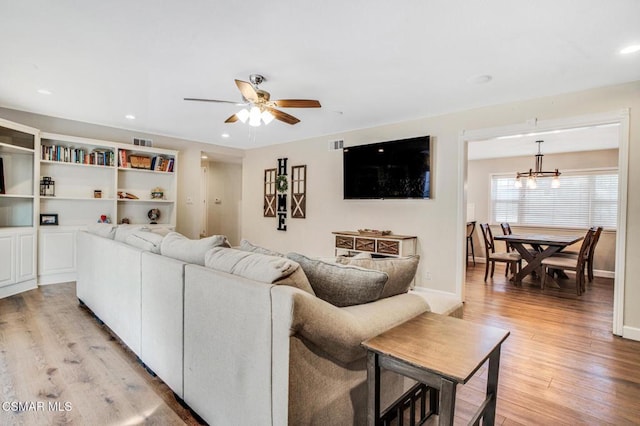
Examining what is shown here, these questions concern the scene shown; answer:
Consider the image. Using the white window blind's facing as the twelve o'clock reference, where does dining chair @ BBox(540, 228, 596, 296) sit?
The dining chair is roughly at 12 o'clock from the white window blind.

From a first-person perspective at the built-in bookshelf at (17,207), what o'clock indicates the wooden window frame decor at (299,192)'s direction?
The wooden window frame decor is roughly at 11 o'clock from the built-in bookshelf.

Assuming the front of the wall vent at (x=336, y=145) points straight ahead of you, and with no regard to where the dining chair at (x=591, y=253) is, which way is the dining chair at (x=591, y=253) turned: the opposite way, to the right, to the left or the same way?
to the right

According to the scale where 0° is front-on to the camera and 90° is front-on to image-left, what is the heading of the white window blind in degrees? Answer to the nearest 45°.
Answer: approximately 0°

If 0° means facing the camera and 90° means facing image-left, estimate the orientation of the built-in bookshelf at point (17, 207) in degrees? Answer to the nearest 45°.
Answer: approximately 315°

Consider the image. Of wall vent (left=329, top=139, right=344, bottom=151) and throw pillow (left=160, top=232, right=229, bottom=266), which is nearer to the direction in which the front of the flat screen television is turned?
the throw pillow

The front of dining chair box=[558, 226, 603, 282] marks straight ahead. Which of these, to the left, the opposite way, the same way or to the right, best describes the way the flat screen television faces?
to the left

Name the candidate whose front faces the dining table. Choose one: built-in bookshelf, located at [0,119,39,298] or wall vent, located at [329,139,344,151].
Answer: the built-in bookshelf

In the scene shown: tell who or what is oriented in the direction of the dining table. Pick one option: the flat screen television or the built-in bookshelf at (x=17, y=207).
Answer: the built-in bookshelf

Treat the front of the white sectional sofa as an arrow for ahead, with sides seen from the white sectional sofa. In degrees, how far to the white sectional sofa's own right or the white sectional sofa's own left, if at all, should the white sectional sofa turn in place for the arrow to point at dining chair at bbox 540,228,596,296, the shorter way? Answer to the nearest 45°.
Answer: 0° — it already faces it

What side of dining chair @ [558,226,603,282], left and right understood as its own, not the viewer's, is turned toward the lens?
left
